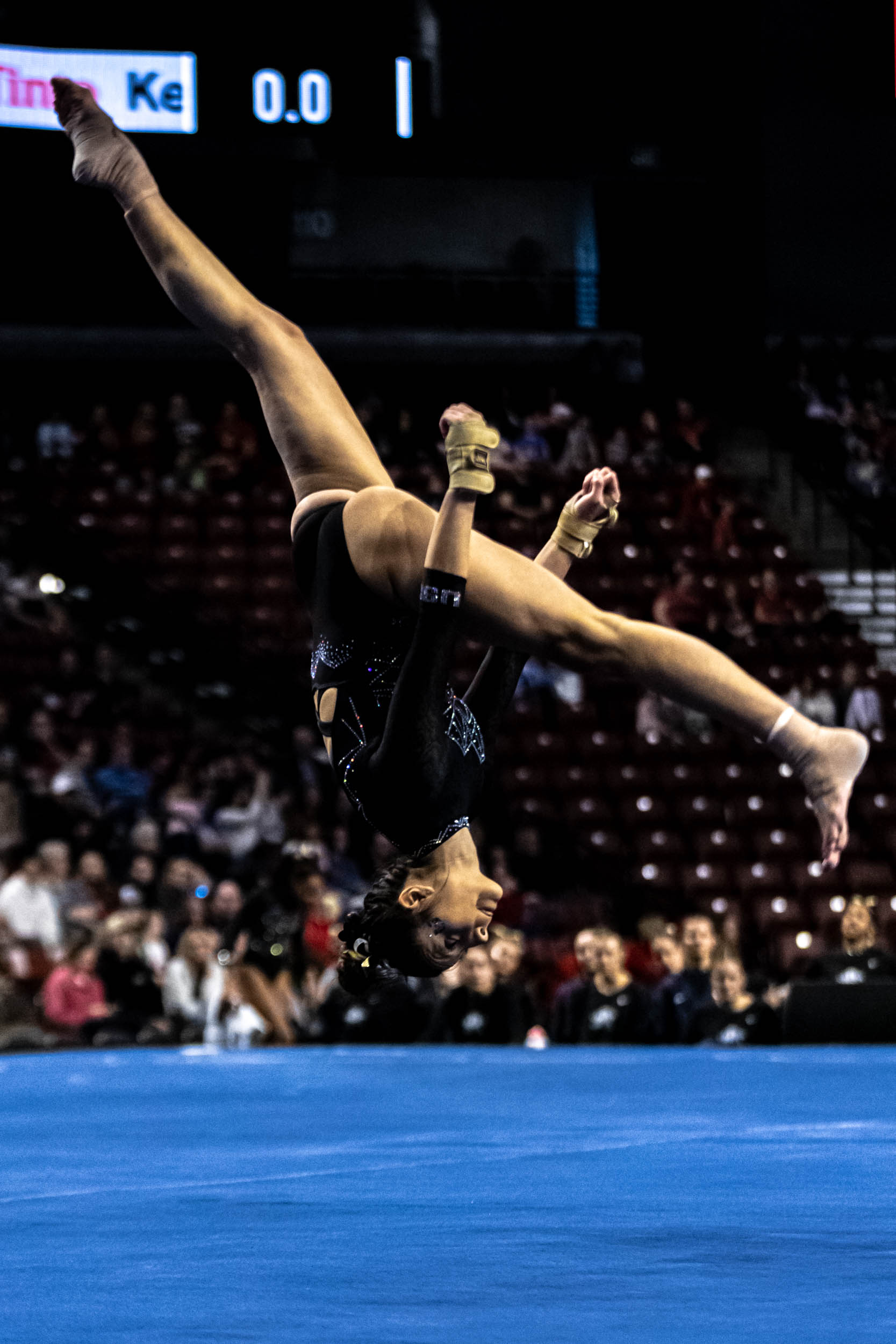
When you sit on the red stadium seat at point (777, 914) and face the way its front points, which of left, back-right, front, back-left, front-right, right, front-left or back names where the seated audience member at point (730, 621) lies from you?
back

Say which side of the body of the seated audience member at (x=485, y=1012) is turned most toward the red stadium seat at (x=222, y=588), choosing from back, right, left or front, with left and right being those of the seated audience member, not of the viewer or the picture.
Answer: back

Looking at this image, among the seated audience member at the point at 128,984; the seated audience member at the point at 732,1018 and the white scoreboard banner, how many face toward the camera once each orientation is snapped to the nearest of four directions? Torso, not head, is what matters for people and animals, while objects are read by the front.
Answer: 3

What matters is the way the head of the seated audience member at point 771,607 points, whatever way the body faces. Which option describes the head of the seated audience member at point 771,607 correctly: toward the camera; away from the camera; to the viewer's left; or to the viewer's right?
toward the camera

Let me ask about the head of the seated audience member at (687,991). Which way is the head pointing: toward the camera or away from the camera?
toward the camera

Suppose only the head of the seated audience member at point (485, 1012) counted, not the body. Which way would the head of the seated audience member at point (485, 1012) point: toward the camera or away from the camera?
toward the camera

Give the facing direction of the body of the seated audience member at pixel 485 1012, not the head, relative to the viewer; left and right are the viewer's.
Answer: facing the viewer

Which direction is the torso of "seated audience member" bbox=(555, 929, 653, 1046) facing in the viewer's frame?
toward the camera

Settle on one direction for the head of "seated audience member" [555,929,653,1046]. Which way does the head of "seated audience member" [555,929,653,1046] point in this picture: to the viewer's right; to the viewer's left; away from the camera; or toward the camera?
toward the camera

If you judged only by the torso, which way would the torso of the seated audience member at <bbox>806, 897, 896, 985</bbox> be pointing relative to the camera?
toward the camera

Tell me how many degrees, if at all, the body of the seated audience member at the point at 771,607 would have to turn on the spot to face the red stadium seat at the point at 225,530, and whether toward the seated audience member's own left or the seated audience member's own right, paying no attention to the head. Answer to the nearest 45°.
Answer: approximately 90° to the seated audience member's own right

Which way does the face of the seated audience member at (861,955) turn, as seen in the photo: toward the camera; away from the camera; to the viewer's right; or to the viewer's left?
toward the camera

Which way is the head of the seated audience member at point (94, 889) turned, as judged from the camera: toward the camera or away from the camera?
toward the camera

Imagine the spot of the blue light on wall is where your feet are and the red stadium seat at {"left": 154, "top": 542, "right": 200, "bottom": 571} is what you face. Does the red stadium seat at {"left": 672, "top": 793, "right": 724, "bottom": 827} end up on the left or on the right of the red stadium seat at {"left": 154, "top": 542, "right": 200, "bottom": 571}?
left
